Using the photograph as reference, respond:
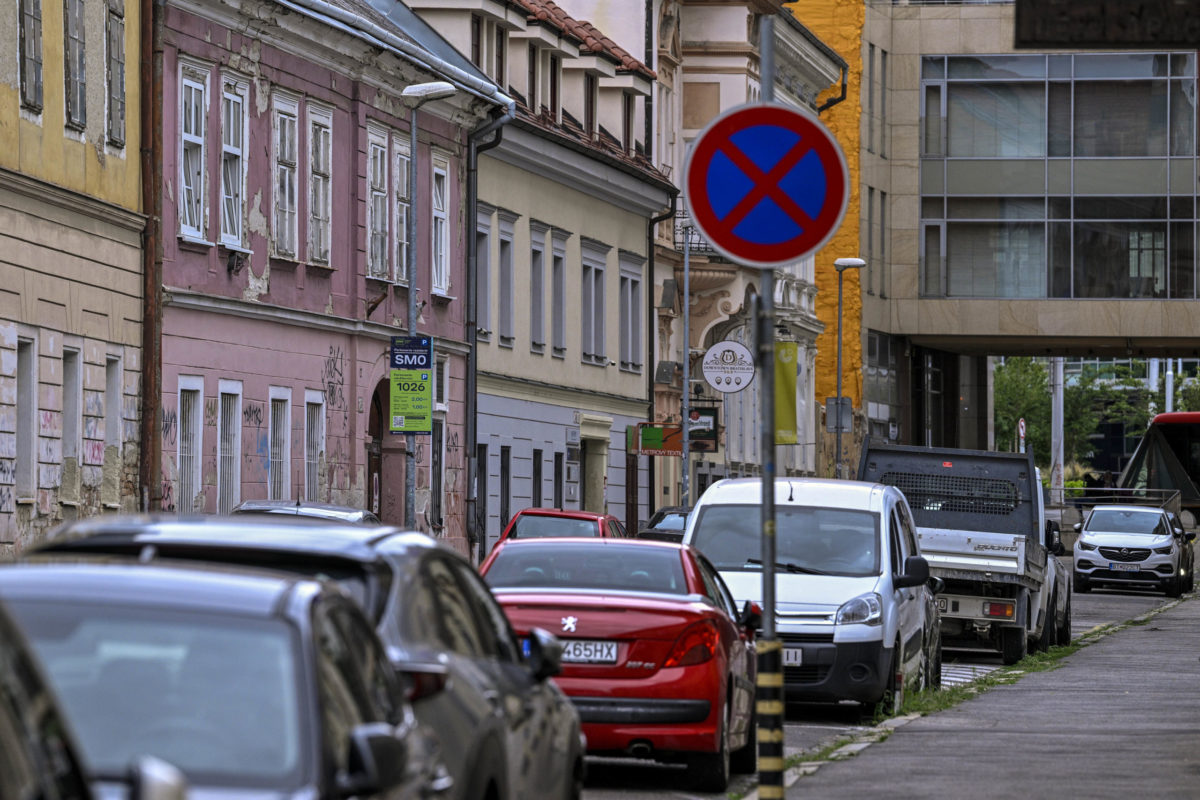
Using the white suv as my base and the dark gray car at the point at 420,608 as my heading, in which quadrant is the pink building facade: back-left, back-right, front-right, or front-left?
front-right

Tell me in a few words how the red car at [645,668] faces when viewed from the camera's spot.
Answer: facing away from the viewer

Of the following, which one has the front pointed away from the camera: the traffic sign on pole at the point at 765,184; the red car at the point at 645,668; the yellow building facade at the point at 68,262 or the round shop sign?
the red car

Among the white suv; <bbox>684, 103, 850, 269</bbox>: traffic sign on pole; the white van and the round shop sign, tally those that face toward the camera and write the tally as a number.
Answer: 4

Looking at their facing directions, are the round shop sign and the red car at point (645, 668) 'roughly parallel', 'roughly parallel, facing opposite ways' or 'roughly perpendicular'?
roughly parallel, facing opposite ways

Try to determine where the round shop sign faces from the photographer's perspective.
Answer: facing the viewer

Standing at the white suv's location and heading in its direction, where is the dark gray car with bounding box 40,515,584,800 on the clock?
The dark gray car is roughly at 12 o'clock from the white suv.

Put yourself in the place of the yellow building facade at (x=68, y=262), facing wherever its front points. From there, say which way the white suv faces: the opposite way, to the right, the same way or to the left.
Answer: to the right

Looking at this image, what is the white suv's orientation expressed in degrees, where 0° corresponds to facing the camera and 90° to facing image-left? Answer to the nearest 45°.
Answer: approximately 0°

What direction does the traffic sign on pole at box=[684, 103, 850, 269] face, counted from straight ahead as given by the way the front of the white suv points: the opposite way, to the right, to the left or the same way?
the same way

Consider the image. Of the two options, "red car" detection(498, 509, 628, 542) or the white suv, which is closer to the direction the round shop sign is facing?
the red car

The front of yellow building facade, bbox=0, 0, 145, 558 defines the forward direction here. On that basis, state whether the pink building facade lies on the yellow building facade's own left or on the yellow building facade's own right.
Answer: on the yellow building facade's own left

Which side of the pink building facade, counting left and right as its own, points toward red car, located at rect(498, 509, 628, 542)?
front

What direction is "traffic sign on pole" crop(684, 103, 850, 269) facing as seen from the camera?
toward the camera

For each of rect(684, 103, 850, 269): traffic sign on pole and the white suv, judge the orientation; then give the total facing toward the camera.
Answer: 2

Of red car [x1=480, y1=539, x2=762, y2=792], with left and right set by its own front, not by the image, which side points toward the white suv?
front
